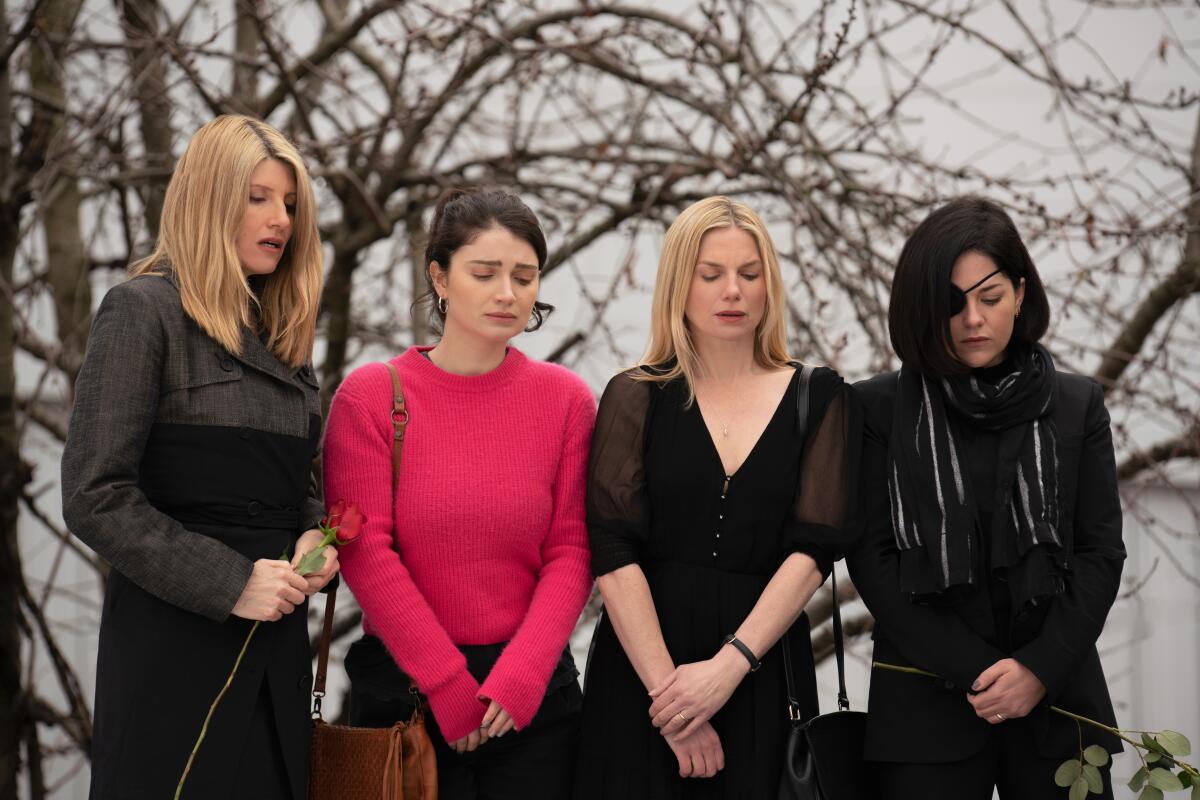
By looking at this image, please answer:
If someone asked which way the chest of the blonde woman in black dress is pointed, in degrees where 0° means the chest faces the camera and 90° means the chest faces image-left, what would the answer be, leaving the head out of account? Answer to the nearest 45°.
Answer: approximately 0°

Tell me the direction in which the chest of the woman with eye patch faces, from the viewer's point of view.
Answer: toward the camera

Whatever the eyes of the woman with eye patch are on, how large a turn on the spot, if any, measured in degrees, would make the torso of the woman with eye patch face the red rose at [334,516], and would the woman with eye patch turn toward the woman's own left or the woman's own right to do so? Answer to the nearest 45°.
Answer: approximately 90° to the woman's own right

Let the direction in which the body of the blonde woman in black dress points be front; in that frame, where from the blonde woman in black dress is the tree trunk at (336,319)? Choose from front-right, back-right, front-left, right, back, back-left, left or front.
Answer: back-right

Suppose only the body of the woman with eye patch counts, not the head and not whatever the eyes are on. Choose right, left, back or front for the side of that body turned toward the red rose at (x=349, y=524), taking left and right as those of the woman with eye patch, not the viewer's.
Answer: right

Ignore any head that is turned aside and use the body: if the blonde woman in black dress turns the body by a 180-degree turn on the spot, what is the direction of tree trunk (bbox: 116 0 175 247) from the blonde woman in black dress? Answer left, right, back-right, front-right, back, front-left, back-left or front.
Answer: front-left

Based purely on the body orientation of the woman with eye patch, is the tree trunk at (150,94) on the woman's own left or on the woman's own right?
on the woman's own right

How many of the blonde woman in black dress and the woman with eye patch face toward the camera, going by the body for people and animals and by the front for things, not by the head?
2

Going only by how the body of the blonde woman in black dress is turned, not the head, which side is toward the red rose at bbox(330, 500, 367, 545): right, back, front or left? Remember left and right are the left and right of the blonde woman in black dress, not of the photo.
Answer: right
